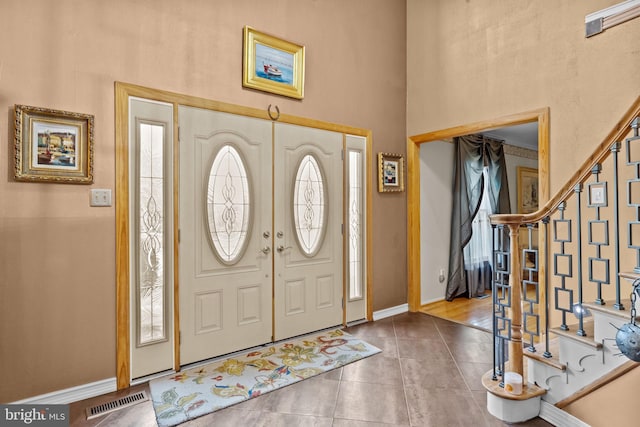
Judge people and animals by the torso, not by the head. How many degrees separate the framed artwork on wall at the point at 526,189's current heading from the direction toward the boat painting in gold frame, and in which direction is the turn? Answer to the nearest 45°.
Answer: approximately 90° to its right

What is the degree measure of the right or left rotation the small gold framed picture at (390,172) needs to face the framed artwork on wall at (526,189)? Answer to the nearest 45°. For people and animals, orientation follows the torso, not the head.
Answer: approximately 90° to its left

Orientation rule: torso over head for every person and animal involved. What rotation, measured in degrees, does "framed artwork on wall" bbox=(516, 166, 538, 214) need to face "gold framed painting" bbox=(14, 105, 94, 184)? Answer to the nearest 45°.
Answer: approximately 90° to its right

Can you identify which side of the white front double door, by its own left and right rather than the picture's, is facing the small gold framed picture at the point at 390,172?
left

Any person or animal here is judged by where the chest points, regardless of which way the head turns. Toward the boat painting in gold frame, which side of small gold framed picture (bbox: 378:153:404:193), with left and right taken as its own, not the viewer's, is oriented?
right

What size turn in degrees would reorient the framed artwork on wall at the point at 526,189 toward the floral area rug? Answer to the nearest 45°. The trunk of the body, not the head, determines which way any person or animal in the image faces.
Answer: approximately 45° to its right

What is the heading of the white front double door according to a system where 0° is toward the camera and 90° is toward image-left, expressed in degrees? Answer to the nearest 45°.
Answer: approximately 315°

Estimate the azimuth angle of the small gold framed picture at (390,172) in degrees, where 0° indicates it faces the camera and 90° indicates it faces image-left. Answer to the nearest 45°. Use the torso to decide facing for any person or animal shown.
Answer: approximately 315°
